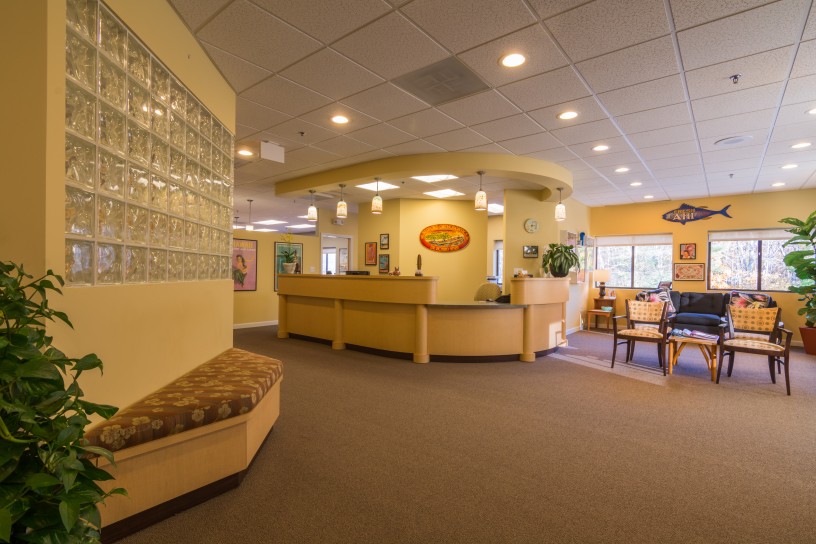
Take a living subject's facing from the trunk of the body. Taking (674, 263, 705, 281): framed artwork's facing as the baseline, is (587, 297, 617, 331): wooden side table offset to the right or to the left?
on its right

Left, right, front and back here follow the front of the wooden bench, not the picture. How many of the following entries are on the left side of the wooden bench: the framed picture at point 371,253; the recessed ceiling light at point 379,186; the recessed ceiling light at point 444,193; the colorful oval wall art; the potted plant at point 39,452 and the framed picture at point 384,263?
5

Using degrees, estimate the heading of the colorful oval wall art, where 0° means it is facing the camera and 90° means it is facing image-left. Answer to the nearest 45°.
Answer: approximately 0°

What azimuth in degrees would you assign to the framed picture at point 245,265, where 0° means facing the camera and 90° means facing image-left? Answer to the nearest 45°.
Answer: approximately 0°

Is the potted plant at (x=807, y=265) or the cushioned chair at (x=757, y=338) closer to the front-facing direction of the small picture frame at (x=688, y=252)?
the cushioned chair

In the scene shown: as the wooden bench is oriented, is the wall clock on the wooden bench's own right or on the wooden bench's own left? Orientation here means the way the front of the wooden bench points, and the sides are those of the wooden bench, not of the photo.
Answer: on the wooden bench's own left
